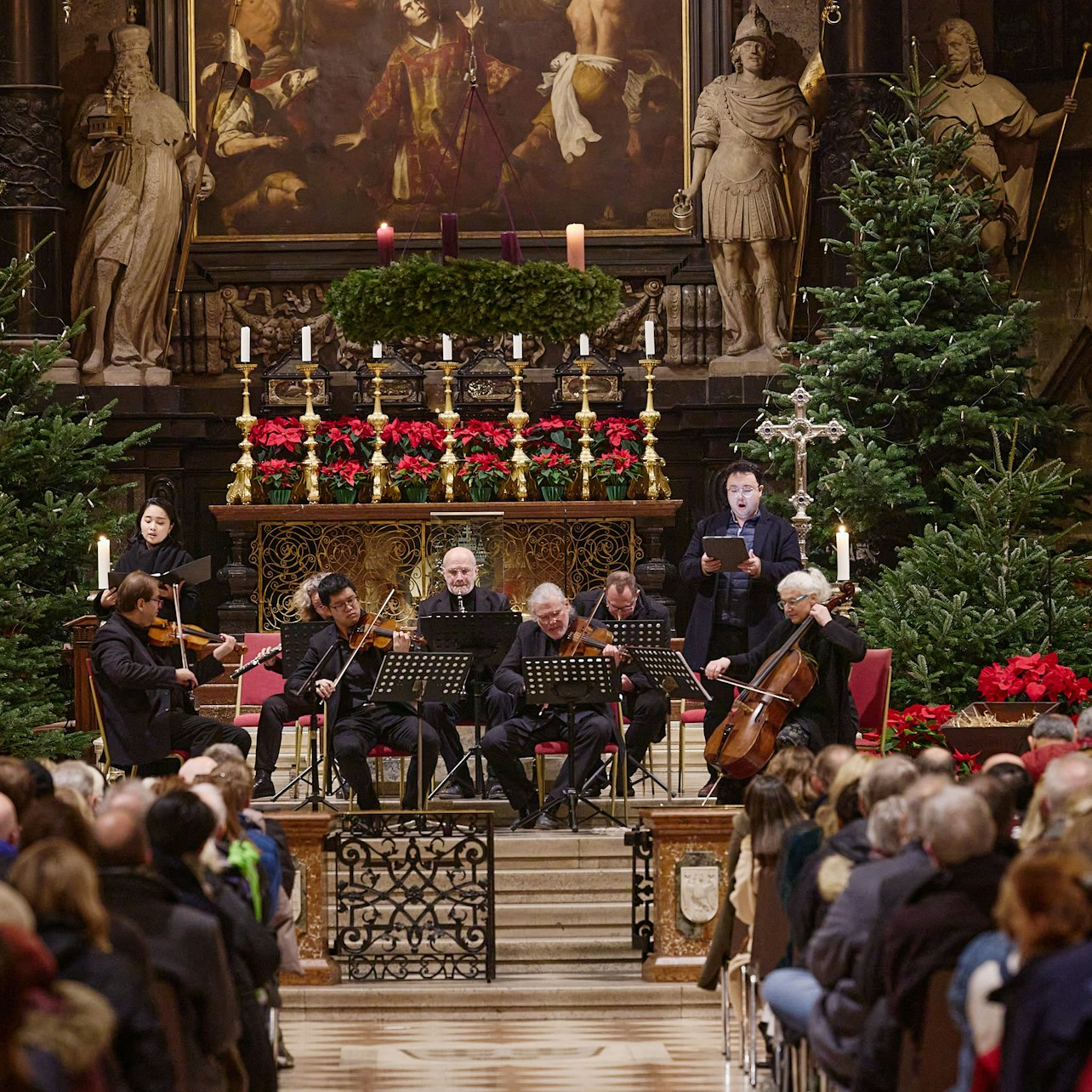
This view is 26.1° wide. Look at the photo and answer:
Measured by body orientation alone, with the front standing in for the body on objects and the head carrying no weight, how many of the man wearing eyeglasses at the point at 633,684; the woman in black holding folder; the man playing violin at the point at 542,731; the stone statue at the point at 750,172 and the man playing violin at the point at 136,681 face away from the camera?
0

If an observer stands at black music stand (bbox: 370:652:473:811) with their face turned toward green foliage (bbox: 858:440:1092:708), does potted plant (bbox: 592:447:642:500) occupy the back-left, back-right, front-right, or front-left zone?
front-left

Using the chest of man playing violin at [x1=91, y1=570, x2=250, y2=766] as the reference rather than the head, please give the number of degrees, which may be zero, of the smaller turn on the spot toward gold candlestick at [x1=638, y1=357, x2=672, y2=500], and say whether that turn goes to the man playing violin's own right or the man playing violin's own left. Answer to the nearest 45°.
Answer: approximately 45° to the man playing violin's own left

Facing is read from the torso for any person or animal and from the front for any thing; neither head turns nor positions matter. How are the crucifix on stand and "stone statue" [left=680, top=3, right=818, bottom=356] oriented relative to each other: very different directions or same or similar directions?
same or similar directions

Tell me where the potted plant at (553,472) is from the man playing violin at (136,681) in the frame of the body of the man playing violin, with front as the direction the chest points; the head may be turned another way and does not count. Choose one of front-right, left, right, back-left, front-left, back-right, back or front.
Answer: front-left

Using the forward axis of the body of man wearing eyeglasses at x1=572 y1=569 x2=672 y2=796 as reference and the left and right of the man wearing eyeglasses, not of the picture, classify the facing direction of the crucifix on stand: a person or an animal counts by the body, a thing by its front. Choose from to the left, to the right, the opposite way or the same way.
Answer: the same way

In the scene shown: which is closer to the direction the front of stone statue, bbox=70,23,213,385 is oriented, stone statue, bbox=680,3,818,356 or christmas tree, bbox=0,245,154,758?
the christmas tree

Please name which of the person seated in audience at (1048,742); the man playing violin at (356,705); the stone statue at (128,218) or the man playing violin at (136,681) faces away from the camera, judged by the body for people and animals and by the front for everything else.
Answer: the person seated in audience

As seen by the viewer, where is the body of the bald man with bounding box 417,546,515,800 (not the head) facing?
toward the camera

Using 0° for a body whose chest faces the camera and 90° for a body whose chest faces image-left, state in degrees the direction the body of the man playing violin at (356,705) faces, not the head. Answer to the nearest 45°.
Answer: approximately 315°

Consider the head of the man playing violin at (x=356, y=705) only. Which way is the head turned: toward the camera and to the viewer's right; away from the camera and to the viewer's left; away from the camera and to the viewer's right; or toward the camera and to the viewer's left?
toward the camera and to the viewer's right

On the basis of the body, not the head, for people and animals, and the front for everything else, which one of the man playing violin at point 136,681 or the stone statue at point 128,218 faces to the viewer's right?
the man playing violin

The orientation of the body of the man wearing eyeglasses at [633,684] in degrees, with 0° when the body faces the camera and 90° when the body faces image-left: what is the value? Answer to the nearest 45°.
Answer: approximately 0°

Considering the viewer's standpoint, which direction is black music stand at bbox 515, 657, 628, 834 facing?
facing away from the viewer

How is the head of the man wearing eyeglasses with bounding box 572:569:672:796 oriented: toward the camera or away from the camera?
toward the camera

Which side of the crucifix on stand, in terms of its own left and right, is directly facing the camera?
front

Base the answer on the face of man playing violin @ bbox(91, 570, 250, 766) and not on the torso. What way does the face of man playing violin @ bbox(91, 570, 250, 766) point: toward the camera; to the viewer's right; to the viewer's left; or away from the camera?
to the viewer's right

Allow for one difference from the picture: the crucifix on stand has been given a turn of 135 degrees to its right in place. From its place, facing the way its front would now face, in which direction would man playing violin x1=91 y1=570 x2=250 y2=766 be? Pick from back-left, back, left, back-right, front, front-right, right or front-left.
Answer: left
